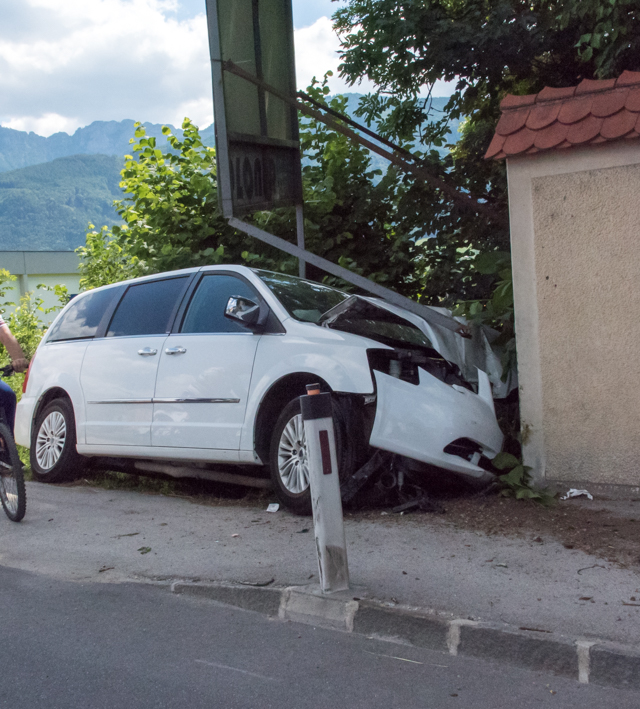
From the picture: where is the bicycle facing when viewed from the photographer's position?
facing the viewer and to the right of the viewer

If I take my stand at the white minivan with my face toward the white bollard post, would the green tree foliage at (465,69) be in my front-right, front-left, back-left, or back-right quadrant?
back-left

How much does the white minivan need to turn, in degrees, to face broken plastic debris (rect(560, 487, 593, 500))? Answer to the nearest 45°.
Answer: approximately 45° to its left

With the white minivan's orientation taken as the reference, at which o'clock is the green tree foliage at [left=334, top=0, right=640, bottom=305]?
The green tree foliage is roughly at 9 o'clock from the white minivan.

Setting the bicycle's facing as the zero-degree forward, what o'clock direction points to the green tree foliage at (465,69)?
The green tree foliage is roughly at 10 o'clock from the bicycle.

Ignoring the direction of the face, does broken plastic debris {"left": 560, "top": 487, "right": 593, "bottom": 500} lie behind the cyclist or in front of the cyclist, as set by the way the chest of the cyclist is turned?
in front

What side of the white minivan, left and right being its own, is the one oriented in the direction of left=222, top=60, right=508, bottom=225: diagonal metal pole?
left

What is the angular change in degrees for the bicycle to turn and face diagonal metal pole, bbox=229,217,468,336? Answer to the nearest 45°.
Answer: approximately 45° to its left

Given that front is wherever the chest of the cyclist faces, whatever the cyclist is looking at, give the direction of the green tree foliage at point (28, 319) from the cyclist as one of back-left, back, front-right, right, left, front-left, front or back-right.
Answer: back-left
